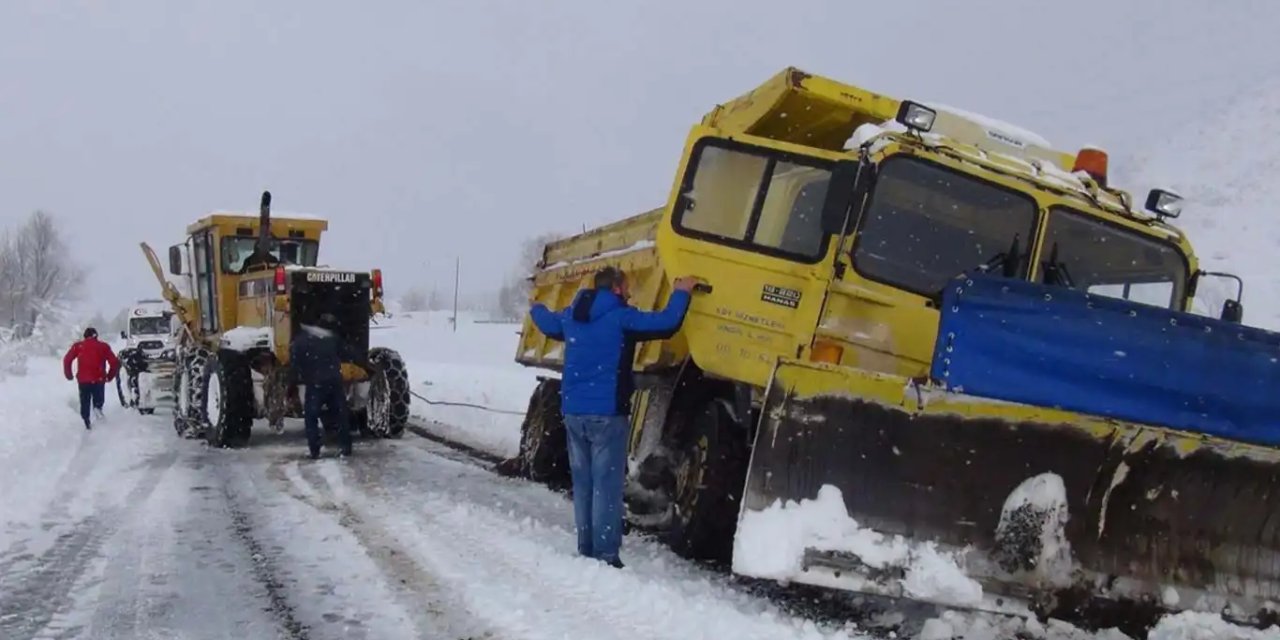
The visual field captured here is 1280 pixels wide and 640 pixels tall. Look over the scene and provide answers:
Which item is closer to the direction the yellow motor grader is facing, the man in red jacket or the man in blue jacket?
the man in red jacket

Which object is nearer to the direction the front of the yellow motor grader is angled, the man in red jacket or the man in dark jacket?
the man in red jacket

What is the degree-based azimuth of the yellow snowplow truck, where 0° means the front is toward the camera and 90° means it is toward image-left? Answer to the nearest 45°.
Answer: approximately 315°

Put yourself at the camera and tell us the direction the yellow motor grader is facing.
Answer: facing away from the viewer and to the left of the viewer
